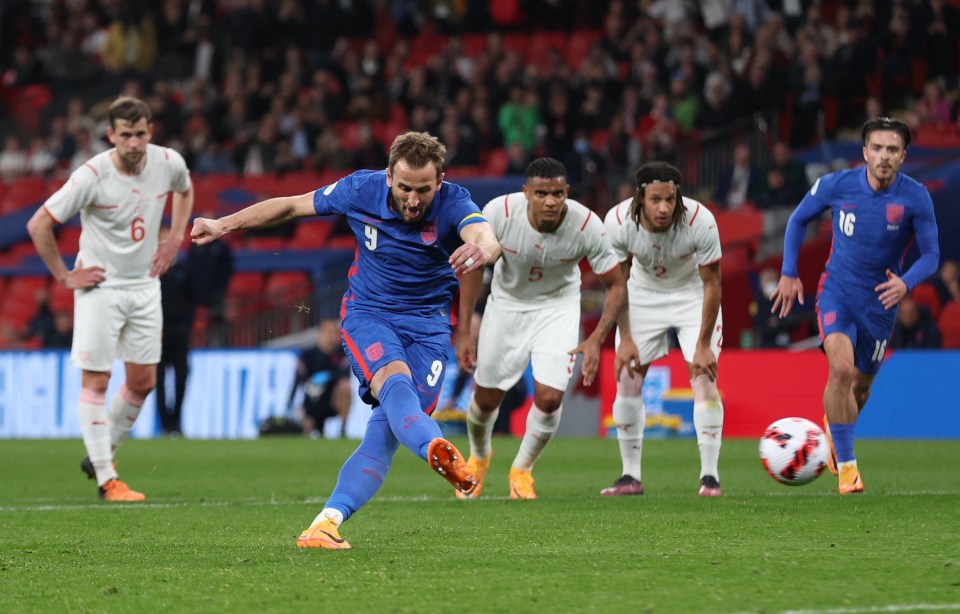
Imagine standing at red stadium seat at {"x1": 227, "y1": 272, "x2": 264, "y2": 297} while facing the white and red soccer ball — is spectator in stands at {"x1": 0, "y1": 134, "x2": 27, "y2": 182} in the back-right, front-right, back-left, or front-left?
back-right

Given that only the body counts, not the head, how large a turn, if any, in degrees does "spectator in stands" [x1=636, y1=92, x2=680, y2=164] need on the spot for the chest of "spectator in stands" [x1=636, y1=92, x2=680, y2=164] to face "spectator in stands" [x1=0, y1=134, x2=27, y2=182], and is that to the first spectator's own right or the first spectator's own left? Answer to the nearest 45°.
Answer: approximately 90° to the first spectator's own right

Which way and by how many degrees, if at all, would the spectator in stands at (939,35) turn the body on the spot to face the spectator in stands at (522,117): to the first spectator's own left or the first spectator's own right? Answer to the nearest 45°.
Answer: approximately 90° to the first spectator's own right

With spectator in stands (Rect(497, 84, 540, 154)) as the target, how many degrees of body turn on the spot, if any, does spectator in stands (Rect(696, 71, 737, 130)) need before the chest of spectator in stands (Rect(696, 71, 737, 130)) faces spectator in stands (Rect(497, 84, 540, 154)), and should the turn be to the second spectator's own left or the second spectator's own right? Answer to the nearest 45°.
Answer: approximately 90° to the second spectator's own right

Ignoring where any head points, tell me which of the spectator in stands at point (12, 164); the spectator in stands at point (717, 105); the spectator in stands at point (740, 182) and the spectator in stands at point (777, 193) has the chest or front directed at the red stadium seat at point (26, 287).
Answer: the spectator in stands at point (12, 164)
